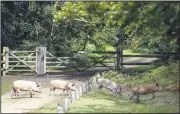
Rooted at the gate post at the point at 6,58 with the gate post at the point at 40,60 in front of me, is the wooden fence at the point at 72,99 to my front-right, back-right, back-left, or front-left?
front-right

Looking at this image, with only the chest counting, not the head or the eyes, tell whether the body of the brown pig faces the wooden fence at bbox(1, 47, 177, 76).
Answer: no

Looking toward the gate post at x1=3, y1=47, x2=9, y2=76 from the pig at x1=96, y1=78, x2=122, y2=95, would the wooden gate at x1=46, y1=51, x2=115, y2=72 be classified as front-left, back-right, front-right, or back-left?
front-right
